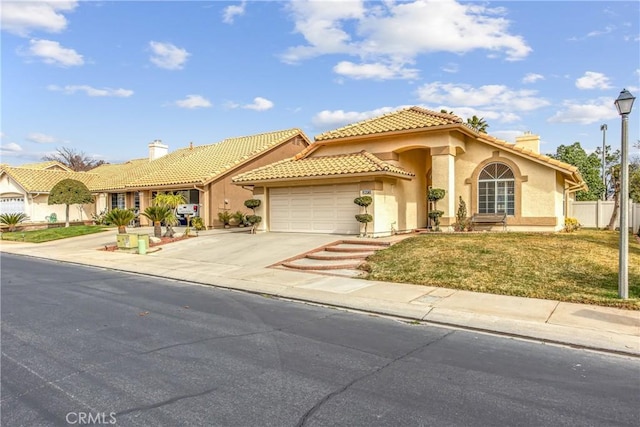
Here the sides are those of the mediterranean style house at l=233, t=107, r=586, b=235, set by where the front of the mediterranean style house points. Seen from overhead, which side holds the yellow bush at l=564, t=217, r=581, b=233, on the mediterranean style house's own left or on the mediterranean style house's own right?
on the mediterranean style house's own left

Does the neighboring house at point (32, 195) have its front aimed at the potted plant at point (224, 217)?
no

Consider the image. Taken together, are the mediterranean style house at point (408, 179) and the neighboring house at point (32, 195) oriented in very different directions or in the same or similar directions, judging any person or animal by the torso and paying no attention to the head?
same or similar directions

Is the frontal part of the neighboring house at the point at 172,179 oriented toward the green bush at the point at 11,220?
no

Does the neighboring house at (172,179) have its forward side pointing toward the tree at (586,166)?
no

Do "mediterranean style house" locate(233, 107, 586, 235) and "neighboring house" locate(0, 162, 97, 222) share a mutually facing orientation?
no

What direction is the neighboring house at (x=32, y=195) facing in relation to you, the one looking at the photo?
facing the viewer and to the left of the viewer

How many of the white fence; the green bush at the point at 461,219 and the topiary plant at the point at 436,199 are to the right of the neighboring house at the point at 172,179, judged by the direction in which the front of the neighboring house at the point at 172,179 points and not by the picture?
0

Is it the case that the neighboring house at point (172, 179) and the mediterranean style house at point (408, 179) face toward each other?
no

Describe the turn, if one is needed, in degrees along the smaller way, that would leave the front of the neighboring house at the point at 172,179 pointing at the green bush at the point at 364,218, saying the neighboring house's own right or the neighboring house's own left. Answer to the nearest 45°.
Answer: approximately 45° to the neighboring house's own left

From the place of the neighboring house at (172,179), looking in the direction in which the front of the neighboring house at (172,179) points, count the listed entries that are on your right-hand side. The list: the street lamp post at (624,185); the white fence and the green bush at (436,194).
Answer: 0

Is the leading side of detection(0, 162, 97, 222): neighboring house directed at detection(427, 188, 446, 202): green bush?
no

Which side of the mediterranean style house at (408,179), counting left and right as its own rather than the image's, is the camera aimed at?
front

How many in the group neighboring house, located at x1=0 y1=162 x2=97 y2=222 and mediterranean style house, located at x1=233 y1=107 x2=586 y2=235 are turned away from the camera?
0

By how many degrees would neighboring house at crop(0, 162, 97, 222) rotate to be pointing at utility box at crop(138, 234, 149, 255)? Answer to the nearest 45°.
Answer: approximately 45° to its left

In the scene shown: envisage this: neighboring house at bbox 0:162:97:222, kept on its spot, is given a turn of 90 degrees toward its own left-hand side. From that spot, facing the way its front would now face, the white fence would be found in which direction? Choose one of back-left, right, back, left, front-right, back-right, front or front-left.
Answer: front

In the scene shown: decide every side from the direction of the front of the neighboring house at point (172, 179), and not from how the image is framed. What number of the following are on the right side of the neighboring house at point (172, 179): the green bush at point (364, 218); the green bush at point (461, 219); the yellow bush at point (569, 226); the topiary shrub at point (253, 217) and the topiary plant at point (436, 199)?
0

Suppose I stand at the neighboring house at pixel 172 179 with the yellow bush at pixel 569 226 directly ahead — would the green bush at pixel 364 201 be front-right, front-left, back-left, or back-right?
front-right

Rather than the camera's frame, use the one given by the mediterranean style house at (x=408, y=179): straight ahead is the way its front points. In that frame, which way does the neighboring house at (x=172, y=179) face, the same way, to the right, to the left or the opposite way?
the same way

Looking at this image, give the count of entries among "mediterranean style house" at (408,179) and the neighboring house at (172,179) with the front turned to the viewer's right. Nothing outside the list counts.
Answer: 0
